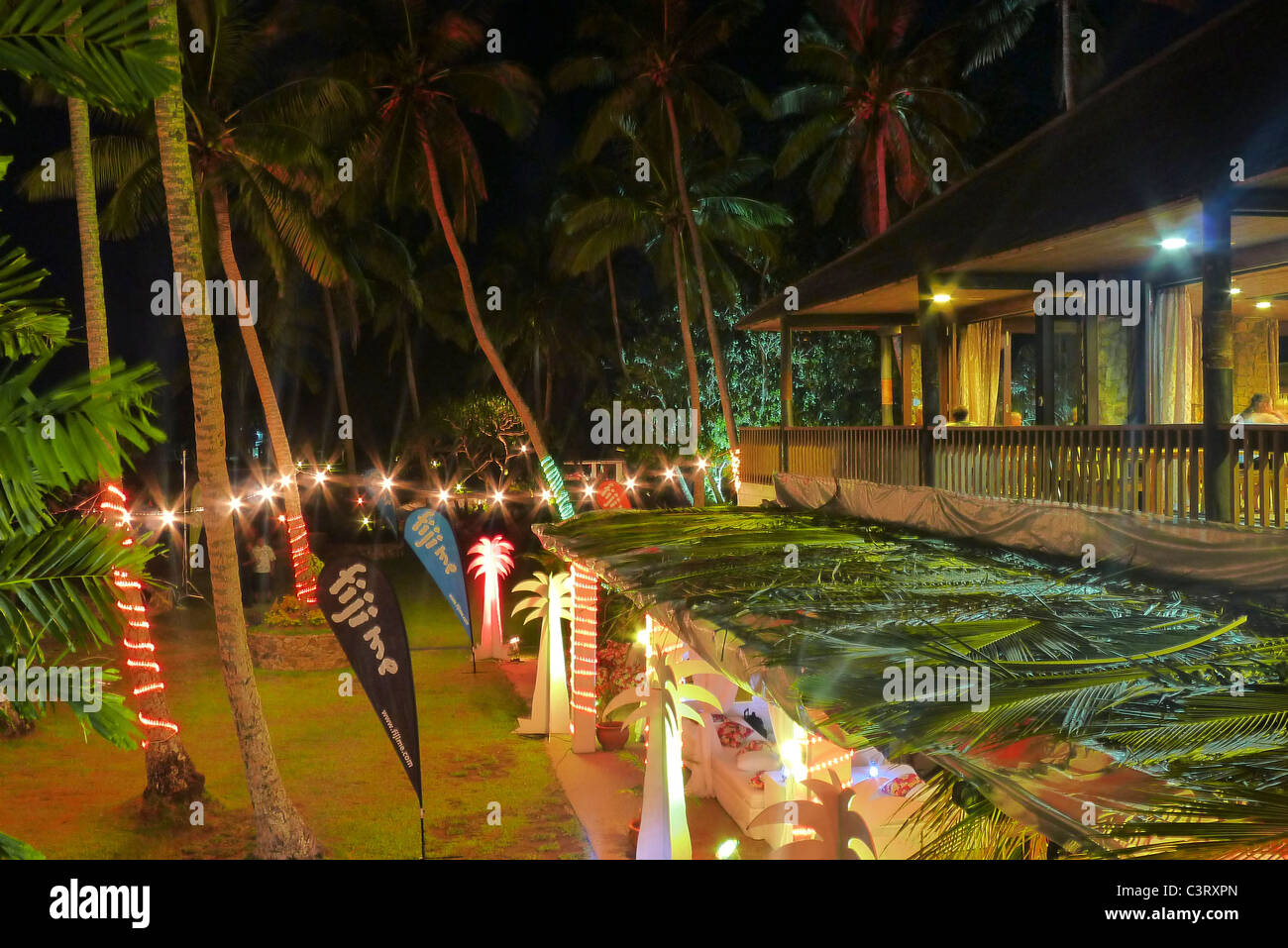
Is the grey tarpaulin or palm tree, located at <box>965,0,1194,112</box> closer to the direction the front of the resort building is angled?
the grey tarpaulin

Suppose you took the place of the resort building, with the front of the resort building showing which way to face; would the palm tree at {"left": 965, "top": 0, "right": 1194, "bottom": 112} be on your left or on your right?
on your right

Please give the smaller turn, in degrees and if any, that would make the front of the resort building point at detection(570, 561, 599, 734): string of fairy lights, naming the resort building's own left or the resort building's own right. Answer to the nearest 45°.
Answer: approximately 45° to the resort building's own right

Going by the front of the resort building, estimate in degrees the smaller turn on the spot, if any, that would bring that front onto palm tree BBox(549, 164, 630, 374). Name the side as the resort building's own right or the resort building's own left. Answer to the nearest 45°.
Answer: approximately 90° to the resort building's own right

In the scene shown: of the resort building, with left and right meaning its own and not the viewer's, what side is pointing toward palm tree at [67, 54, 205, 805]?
front

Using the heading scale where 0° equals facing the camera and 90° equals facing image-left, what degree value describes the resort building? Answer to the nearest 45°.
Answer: approximately 45°

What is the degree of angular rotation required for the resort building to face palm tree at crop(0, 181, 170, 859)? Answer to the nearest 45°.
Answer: approximately 45° to its left
